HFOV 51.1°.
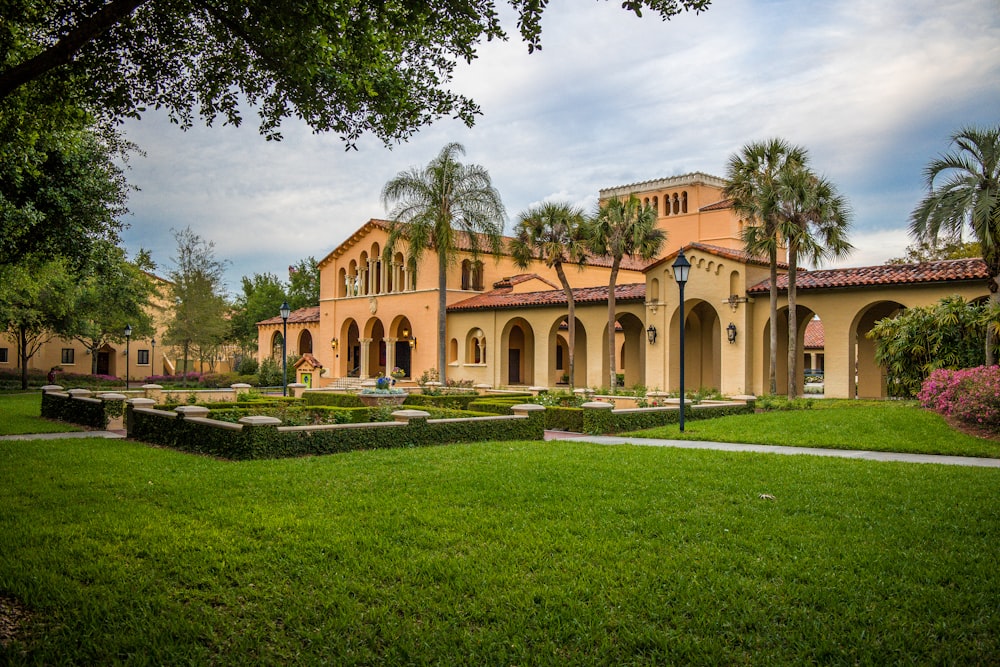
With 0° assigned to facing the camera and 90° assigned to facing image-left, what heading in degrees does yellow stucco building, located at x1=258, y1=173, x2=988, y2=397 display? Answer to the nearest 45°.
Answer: approximately 45°

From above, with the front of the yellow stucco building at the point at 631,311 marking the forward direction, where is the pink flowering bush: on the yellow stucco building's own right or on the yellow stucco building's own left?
on the yellow stucco building's own left

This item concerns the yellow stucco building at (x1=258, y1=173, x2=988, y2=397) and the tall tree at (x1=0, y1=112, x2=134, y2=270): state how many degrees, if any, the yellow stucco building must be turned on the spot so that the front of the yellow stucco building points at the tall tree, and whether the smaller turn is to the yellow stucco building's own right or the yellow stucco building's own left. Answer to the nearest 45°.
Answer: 0° — it already faces it

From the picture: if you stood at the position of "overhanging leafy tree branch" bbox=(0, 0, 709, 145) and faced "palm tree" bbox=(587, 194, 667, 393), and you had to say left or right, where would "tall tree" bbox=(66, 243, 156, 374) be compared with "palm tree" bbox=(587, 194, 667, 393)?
left

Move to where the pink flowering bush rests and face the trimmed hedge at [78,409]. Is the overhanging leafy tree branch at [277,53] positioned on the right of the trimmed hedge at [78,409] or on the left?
left
